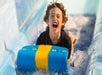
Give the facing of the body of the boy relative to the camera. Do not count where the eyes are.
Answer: toward the camera

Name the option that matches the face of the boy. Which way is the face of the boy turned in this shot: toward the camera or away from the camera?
toward the camera
